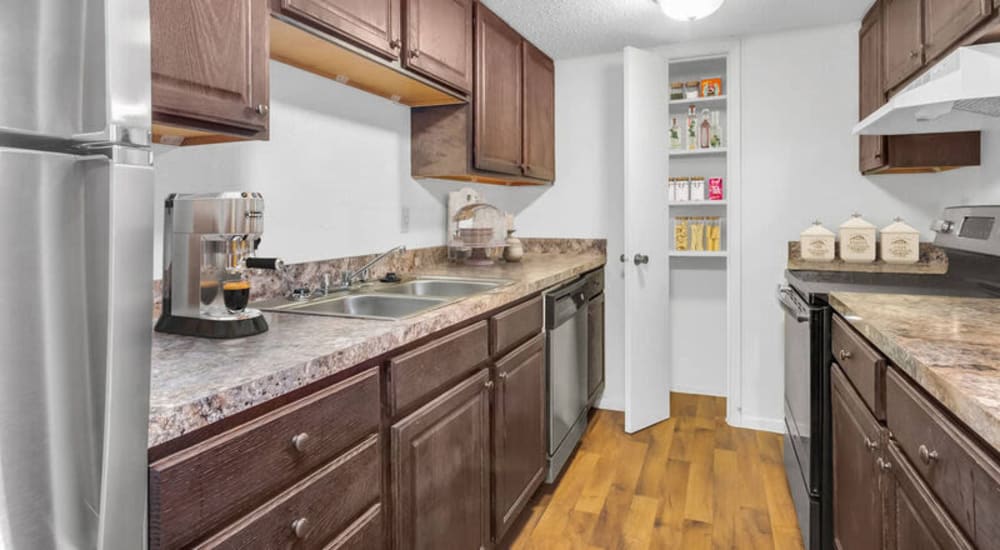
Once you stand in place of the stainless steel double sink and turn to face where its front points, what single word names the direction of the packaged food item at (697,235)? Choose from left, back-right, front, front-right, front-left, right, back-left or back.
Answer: left

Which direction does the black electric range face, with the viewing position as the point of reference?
facing to the left of the viewer

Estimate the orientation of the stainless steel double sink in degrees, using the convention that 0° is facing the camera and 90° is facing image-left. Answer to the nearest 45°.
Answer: approximately 315°

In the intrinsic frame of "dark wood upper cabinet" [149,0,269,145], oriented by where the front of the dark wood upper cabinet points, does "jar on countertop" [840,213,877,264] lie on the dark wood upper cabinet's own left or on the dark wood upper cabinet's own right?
on the dark wood upper cabinet's own left

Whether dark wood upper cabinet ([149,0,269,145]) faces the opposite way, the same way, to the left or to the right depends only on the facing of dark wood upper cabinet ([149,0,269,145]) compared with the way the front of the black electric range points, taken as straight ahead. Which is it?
the opposite way

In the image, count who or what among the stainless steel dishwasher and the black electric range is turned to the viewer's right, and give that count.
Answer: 1

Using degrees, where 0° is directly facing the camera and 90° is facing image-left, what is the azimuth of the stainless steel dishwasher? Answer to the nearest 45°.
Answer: approximately 270°

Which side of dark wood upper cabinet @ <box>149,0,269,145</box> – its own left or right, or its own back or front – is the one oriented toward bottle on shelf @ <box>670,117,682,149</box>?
left

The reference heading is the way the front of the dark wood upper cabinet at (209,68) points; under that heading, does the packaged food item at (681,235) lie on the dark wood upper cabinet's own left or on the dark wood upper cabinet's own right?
on the dark wood upper cabinet's own left

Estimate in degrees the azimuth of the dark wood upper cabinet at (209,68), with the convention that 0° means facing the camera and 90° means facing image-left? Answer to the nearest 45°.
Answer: approximately 315°

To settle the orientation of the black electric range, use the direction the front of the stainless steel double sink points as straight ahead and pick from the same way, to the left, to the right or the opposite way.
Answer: the opposite way

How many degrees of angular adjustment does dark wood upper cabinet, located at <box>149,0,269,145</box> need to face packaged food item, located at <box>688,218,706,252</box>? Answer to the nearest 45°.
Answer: approximately 90° to its left

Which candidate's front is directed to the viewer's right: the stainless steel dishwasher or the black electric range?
the stainless steel dishwasher
